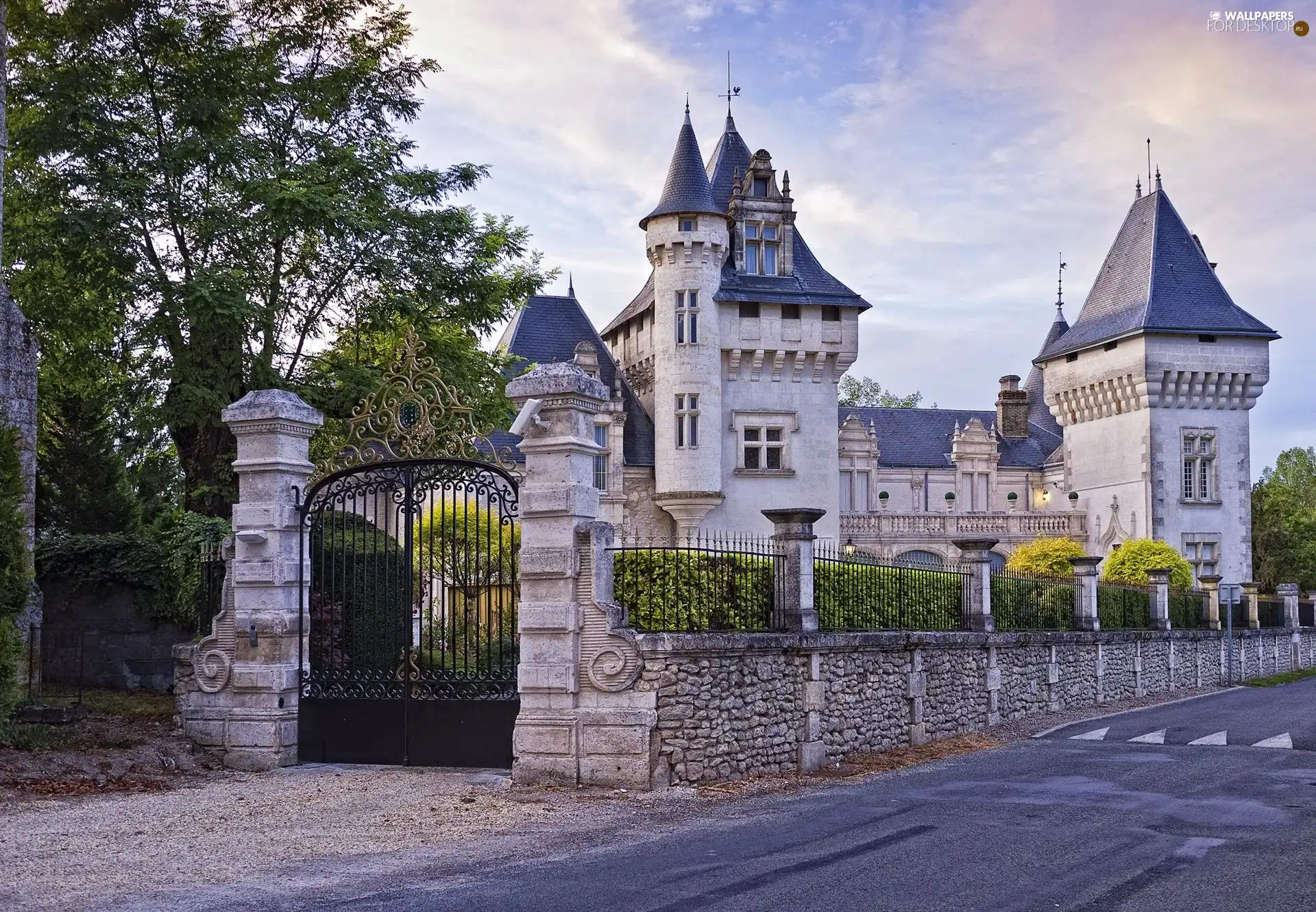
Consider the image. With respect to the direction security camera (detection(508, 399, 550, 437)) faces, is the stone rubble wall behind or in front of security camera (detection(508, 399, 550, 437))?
behind

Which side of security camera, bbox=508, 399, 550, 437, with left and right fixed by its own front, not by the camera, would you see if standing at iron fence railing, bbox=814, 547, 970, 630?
back

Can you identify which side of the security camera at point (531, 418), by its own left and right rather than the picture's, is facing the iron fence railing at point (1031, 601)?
back

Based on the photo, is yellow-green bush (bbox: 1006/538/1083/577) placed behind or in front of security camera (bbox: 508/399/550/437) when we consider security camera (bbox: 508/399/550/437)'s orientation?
behind

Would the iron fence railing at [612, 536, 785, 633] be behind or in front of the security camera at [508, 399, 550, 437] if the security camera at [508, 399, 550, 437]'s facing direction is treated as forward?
behind

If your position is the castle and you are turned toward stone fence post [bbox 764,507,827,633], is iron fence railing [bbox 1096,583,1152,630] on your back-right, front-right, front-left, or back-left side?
front-left

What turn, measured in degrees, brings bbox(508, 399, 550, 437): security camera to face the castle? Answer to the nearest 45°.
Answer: approximately 135° to its right

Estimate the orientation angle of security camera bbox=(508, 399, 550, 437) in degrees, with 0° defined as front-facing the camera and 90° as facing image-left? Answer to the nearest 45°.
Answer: approximately 45°

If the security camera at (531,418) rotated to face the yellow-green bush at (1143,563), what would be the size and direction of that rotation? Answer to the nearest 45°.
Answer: approximately 180°

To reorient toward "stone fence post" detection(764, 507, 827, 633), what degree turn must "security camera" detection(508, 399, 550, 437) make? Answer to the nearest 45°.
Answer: approximately 180°
